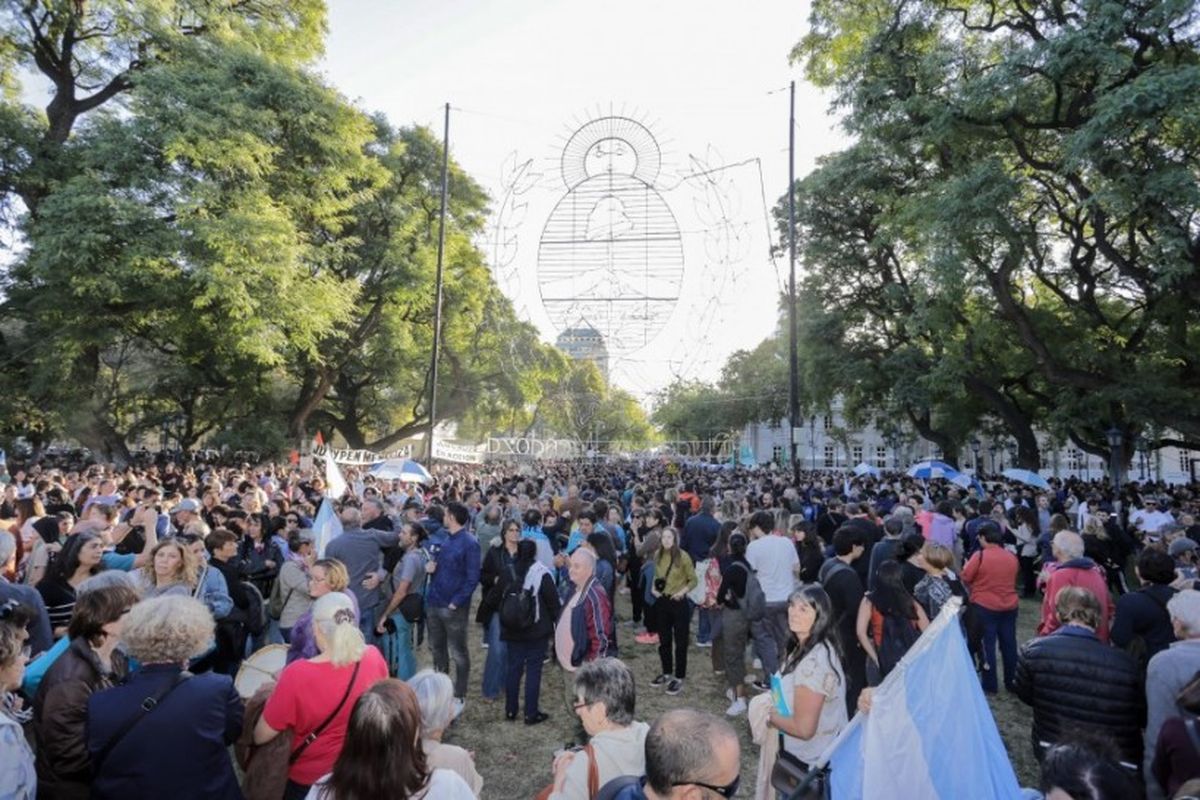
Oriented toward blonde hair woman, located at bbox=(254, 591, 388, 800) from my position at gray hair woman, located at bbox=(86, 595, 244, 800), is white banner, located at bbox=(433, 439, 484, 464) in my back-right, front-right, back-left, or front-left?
front-left

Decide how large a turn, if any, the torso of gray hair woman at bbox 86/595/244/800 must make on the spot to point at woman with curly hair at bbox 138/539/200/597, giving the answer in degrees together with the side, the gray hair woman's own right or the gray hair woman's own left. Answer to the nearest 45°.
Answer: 0° — they already face them

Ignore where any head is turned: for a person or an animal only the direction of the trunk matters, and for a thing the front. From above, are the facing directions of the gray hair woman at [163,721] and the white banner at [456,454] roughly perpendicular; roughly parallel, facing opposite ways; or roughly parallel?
roughly parallel, facing opposite ways

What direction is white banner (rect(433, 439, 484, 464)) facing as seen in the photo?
toward the camera

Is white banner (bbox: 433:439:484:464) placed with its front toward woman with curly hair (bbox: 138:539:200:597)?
yes

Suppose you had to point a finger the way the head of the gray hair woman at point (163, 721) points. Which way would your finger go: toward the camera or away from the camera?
away from the camera

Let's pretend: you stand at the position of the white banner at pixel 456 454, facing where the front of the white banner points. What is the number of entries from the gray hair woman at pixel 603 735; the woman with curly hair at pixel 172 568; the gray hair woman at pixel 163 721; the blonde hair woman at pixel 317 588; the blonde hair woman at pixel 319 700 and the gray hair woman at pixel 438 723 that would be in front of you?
6

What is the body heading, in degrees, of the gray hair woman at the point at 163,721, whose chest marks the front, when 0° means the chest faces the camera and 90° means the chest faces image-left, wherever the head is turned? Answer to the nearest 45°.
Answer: approximately 180°

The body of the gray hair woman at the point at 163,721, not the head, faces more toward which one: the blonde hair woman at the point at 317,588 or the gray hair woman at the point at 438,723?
the blonde hair woman

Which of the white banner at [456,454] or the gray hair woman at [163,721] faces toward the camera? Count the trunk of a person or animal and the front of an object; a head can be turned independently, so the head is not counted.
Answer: the white banner

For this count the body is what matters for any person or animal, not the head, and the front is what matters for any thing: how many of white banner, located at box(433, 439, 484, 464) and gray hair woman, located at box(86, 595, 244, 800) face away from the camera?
1

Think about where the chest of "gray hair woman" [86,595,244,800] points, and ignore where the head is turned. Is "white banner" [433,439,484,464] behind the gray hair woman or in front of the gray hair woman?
in front

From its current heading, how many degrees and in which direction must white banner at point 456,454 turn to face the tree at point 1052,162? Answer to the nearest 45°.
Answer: approximately 45° to its left

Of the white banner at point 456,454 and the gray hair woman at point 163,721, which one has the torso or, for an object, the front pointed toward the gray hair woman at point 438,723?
the white banner

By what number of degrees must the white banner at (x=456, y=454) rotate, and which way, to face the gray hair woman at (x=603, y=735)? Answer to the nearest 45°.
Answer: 0° — it already faces them

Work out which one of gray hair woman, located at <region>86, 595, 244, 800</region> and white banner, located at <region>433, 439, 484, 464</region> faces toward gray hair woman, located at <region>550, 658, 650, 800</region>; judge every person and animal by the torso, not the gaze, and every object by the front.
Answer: the white banner

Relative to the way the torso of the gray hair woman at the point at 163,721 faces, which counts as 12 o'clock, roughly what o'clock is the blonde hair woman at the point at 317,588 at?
The blonde hair woman is roughly at 1 o'clock from the gray hair woman.

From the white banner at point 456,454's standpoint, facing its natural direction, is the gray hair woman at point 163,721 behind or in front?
in front

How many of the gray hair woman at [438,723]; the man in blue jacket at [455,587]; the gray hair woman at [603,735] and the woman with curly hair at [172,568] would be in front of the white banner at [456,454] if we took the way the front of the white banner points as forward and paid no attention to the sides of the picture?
4
